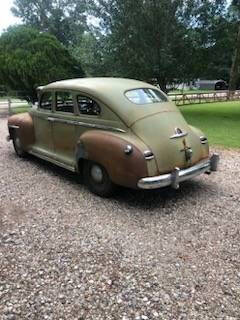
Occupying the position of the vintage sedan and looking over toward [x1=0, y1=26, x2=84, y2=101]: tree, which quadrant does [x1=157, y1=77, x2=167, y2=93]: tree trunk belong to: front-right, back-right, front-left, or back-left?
front-right

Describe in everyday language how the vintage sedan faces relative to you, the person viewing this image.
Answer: facing away from the viewer and to the left of the viewer

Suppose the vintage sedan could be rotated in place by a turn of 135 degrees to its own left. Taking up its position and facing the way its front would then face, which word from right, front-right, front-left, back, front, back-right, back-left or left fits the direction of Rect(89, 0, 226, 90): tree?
back

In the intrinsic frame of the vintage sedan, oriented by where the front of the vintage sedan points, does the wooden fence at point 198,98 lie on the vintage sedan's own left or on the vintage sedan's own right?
on the vintage sedan's own right

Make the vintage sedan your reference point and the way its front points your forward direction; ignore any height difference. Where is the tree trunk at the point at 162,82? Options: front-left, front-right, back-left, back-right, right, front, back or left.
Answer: front-right

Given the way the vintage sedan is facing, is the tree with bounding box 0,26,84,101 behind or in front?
in front
